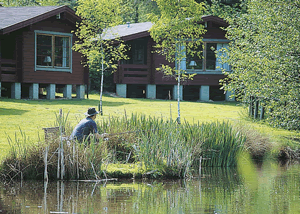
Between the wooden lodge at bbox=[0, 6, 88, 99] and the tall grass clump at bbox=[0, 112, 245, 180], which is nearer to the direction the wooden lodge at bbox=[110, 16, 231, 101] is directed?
the tall grass clump

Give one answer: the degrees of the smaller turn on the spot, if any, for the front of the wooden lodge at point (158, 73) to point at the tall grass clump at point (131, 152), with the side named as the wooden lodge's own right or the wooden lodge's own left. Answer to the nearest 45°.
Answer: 0° — it already faces it

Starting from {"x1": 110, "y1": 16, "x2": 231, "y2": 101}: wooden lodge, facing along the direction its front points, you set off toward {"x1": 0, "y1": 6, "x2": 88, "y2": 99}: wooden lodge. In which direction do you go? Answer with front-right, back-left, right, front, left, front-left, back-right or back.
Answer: front-right

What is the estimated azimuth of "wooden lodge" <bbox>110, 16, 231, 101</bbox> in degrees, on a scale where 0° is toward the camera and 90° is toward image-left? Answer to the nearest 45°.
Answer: approximately 0°
